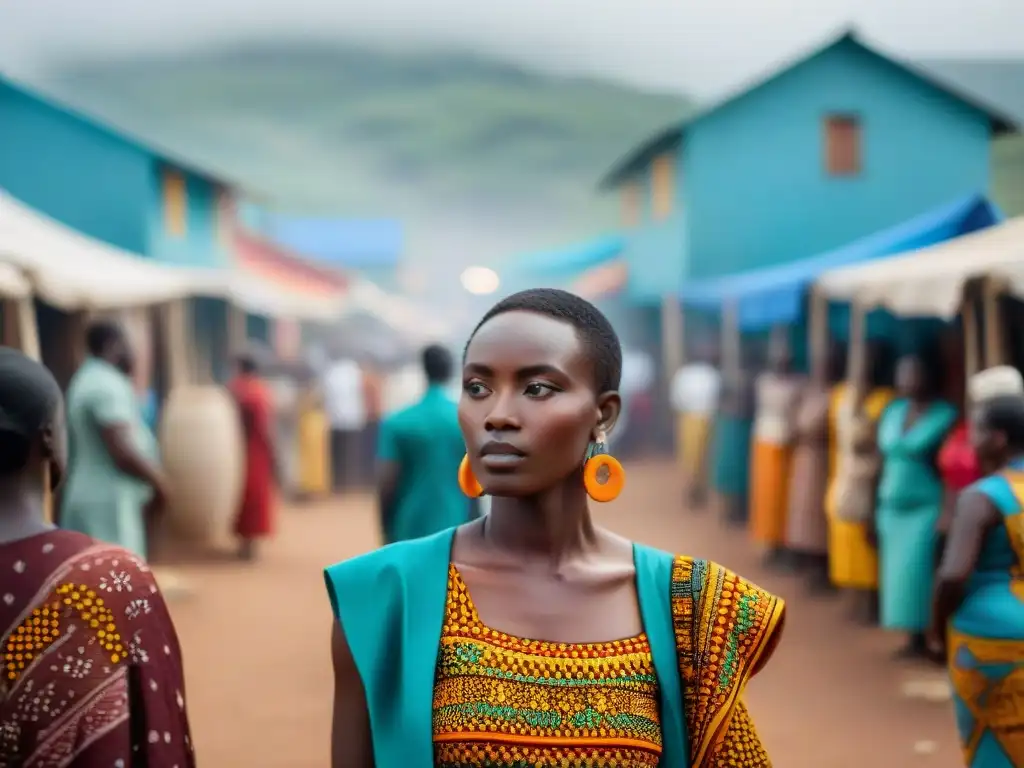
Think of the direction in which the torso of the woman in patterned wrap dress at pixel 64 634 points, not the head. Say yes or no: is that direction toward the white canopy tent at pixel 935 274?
no

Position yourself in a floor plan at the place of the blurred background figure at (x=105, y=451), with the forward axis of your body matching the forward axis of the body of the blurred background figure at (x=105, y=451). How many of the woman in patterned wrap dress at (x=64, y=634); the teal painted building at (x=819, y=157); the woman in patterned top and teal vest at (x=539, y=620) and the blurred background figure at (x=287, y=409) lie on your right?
2

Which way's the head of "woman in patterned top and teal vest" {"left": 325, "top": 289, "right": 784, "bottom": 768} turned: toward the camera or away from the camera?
toward the camera

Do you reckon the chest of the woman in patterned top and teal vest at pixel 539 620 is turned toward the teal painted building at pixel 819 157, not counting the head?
no

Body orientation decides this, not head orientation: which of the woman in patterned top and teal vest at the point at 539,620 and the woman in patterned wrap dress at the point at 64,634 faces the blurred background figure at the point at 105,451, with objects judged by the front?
the woman in patterned wrap dress at the point at 64,634

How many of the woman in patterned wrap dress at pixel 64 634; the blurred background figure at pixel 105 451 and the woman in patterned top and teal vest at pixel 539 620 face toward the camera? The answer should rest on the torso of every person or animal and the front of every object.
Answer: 1

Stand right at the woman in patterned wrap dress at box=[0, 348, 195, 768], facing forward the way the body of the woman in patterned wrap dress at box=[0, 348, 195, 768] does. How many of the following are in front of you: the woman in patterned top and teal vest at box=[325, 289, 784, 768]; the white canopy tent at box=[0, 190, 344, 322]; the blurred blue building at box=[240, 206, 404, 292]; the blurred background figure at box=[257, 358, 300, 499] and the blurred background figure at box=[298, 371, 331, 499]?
4

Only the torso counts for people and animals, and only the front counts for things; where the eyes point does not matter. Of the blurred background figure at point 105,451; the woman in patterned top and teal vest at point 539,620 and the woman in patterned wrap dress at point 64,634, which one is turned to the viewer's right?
the blurred background figure

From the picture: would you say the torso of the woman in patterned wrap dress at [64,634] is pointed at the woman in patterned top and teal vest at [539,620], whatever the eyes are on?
no

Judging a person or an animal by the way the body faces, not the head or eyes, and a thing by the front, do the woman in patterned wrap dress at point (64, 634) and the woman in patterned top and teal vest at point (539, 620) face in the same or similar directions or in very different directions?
very different directions

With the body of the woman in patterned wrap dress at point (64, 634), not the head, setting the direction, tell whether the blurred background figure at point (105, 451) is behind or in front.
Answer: in front

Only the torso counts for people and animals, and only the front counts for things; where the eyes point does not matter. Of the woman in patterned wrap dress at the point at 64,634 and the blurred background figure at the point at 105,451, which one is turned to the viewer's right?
the blurred background figure

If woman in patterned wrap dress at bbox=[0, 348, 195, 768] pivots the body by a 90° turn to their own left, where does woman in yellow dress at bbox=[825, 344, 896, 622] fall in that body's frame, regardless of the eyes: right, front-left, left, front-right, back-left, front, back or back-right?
back-right

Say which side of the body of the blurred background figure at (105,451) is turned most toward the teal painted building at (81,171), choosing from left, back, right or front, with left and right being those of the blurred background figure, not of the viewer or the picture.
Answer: left

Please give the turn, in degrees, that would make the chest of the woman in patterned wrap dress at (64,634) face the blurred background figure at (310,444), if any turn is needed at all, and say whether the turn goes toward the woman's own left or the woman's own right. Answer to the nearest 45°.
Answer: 0° — they already face them

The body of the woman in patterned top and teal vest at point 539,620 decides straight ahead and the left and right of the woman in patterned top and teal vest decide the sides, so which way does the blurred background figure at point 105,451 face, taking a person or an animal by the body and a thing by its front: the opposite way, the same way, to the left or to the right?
to the left

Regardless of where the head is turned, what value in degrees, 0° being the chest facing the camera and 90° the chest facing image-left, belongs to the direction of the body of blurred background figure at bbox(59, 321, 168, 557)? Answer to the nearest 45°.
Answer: approximately 270°

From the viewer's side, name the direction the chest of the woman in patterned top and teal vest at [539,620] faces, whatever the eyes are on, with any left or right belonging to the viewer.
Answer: facing the viewer

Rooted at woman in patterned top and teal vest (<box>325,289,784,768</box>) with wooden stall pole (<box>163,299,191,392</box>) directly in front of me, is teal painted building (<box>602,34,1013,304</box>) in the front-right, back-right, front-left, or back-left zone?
front-right

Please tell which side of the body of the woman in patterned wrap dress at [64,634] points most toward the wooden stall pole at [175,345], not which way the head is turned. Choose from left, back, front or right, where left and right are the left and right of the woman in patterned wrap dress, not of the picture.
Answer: front

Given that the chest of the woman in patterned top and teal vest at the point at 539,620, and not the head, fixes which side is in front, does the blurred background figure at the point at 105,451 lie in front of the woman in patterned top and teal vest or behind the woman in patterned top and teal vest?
behind

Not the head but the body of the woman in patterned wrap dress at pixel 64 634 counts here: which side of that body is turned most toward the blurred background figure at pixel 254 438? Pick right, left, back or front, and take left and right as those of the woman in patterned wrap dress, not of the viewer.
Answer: front
